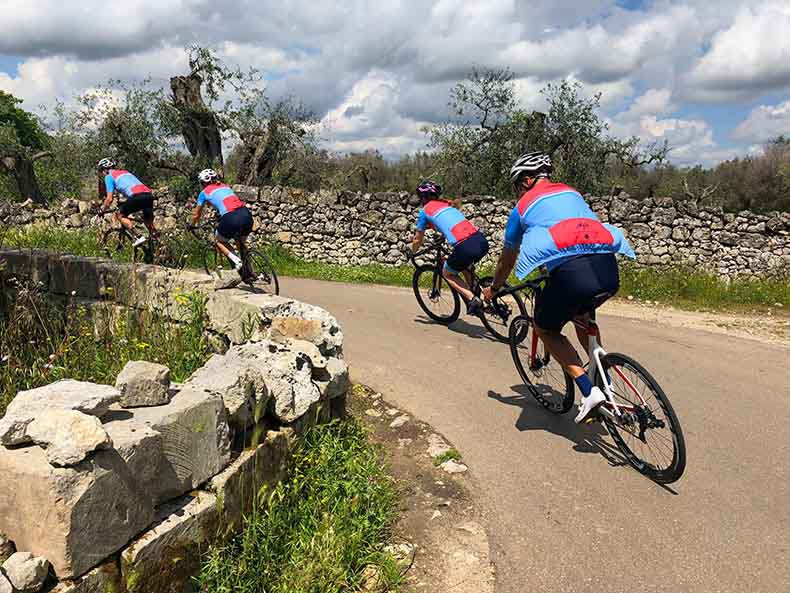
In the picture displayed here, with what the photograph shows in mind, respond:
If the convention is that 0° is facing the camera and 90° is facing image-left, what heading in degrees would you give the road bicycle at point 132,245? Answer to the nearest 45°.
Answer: approximately 90°

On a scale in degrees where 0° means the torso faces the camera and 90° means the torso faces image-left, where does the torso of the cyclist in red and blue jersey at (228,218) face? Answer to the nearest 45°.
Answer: approximately 135°

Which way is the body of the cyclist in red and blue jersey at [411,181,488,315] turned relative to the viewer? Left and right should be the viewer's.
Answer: facing away from the viewer and to the left of the viewer

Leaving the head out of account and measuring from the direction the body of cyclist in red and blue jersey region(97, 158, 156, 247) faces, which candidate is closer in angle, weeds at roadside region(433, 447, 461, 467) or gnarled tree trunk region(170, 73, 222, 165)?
the gnarled tree trunk

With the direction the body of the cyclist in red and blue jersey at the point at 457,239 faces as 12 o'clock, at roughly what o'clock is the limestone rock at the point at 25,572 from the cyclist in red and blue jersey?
The limestone rock is roughly at 8 o'clock from the cyclist in red and blue jersey.

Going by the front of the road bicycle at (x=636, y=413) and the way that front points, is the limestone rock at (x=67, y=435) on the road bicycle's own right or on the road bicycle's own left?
on the road bicycle's own left

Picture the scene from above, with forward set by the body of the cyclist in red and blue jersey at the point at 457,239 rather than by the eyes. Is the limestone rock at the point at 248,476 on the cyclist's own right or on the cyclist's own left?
on the cyclist's own left

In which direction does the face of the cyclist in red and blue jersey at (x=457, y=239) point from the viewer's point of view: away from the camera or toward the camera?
away from the camera

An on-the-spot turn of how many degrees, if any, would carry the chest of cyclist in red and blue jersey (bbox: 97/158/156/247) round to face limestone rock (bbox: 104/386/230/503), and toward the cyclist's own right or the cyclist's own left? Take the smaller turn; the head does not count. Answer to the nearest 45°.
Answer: approximately 135° to the cyclist's own left
